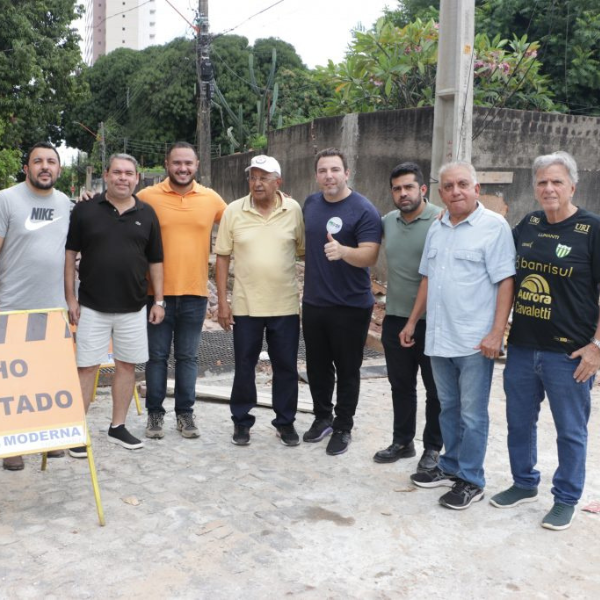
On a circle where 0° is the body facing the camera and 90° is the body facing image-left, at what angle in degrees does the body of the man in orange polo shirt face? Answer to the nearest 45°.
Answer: approximately 0°

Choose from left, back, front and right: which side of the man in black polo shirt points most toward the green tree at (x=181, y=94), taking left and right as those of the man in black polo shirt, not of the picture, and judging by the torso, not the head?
back

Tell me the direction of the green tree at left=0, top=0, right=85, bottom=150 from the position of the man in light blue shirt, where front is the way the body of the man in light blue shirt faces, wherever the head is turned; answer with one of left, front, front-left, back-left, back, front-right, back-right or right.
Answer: right

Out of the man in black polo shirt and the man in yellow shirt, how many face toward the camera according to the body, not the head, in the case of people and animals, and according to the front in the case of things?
2

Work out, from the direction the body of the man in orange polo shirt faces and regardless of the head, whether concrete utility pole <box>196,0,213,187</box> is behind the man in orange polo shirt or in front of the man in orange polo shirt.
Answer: behind

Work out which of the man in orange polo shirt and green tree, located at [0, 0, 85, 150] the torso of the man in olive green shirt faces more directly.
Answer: the man in orange polo shirt
